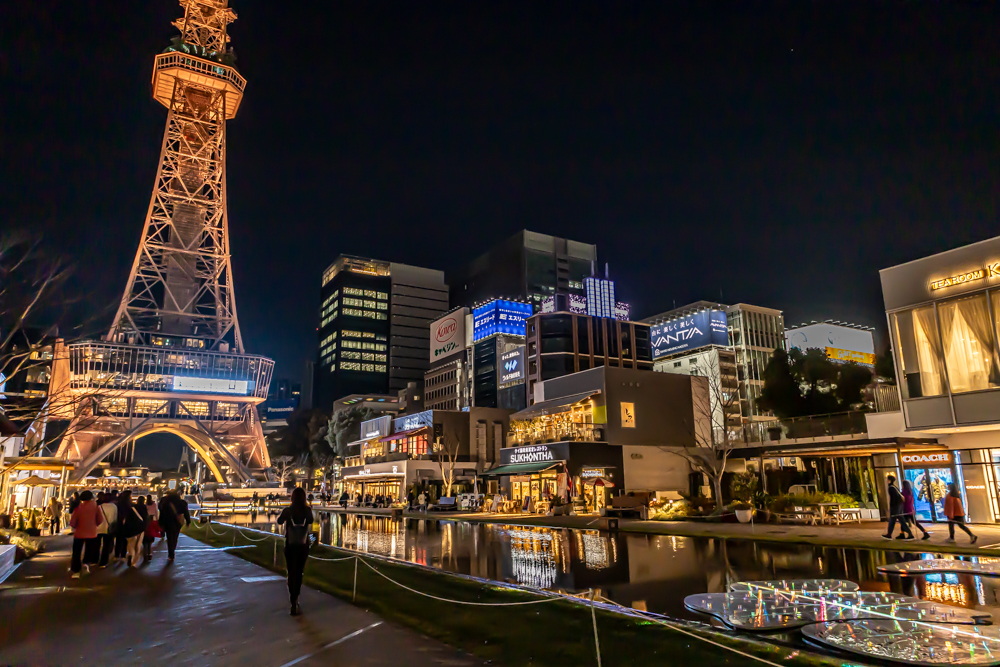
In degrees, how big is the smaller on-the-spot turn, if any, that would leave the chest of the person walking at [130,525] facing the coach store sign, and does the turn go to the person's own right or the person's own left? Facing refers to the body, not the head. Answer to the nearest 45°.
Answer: approximately 90° to the person's own right

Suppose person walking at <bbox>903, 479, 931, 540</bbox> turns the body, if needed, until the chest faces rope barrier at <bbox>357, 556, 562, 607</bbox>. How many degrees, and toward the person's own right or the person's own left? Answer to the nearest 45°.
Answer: approximately 90° to the person's own left

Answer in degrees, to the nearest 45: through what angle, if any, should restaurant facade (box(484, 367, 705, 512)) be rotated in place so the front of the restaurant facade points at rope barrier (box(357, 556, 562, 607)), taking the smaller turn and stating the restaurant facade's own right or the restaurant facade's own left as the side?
approximately 45° to the restaurant facade's own left

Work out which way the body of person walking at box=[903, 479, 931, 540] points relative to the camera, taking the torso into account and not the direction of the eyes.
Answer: to the viewer's left

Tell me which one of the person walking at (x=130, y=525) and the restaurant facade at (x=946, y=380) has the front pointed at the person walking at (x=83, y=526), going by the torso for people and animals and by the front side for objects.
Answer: the restaurant facade

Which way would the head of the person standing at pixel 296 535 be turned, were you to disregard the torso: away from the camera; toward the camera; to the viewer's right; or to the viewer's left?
away from the camera

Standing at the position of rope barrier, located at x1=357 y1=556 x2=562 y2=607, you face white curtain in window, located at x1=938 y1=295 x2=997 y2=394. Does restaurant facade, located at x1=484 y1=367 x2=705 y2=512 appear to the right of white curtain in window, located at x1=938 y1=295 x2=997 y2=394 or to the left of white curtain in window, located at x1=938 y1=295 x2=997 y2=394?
left

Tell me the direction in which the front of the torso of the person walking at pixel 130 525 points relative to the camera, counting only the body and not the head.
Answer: away from the camera

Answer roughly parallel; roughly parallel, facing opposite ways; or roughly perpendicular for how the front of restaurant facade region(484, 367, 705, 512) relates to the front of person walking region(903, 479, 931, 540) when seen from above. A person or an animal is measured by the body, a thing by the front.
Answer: roughly perpendicular
